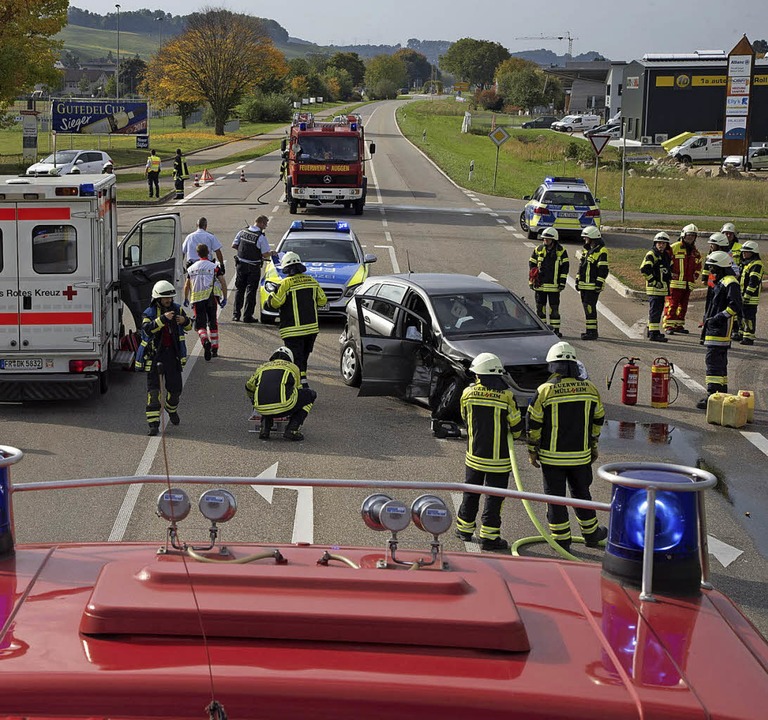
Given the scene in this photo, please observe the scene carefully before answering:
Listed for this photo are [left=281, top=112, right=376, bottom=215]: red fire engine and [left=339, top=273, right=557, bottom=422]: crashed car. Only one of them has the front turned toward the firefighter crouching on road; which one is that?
the red fire engine

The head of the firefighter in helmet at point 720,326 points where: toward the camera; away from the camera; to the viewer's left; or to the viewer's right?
to the viewer's left

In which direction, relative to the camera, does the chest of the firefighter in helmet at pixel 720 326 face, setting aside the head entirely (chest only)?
to the viewer's left

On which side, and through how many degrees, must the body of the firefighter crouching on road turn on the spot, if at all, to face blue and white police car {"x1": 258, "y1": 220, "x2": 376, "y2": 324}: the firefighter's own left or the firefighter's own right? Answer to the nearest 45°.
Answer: approximately 45° to the firefighter's own left

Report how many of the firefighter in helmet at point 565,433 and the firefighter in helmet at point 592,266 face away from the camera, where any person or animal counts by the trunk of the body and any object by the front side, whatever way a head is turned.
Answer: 1

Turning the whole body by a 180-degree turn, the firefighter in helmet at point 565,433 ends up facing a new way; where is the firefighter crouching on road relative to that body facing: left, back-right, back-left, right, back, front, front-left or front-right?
back-right

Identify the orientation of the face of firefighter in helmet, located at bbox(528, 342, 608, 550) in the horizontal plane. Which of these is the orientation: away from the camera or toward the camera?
away from the camera

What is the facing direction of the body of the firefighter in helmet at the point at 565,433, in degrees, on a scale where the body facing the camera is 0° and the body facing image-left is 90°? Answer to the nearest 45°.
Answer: approximately 180°
